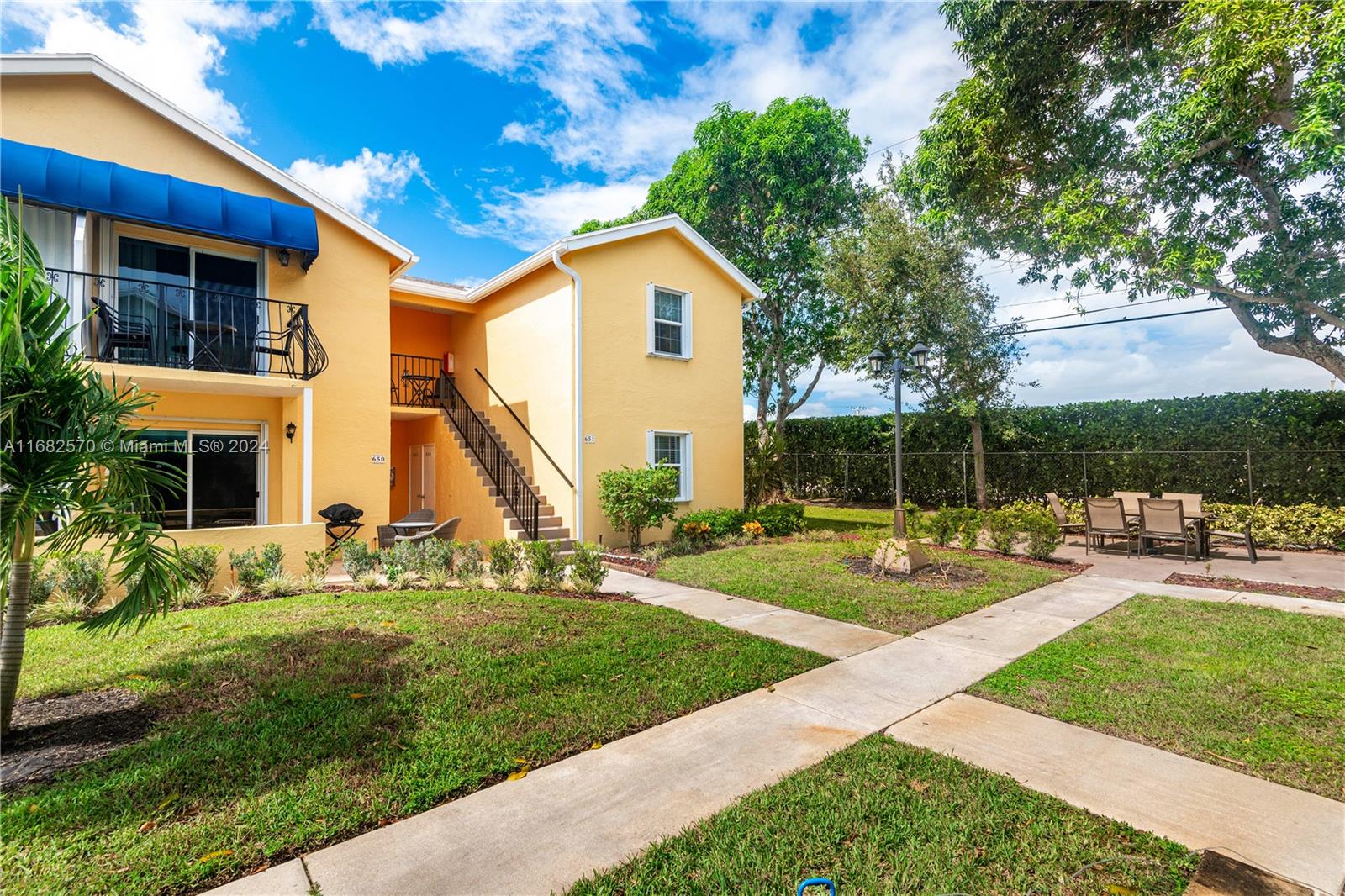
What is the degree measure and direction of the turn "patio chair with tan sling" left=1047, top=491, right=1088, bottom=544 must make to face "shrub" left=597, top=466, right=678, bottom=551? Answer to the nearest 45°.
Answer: approximately 135° to its right

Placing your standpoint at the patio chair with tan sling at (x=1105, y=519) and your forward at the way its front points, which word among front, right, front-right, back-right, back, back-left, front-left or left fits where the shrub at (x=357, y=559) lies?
back-left

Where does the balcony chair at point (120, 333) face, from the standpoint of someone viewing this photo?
facing to the right of the viewer

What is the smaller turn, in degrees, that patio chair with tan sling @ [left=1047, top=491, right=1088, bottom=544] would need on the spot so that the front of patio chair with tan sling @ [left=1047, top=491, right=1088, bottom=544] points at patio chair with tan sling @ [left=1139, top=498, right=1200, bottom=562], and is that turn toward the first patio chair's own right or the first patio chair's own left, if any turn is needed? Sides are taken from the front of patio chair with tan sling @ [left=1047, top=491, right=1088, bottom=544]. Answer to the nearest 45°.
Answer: approximately 45° to the first patio chair's own right

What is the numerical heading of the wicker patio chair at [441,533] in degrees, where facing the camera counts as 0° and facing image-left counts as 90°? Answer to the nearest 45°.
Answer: approximately 90°

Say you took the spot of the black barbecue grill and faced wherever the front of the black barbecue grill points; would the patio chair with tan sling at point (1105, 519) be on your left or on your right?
on your left

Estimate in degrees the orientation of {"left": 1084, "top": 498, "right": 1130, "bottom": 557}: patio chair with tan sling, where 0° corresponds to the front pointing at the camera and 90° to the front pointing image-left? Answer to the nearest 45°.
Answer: approximately 180°

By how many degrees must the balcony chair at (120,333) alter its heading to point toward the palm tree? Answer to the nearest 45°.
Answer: approximately 90° to its right

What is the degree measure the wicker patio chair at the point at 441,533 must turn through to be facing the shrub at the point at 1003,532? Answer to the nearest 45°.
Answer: approximately 180°

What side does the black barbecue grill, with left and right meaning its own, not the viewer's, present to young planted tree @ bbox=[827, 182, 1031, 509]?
left

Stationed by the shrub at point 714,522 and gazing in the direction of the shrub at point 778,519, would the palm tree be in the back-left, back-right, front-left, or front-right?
back-right

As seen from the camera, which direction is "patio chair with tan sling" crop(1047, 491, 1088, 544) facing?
to the viewer's right
